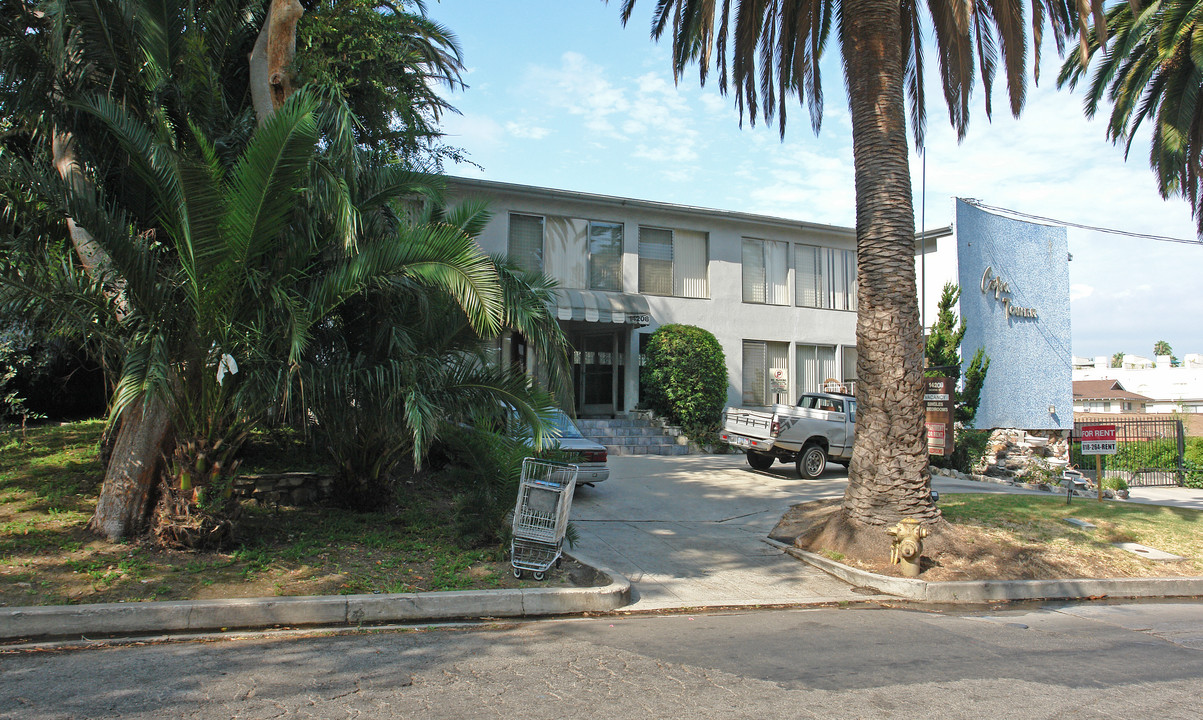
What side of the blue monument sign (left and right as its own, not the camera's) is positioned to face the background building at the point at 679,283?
right

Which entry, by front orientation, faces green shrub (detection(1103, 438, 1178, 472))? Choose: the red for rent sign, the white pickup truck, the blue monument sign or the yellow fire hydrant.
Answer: the white pickup truck

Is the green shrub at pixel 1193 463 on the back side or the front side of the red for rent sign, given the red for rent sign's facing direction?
on the back side

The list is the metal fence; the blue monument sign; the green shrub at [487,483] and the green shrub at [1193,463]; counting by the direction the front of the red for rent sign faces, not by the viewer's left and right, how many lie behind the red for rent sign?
3

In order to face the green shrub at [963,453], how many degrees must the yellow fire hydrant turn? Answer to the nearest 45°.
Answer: approximately 180°

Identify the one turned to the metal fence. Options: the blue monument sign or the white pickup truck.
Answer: the white pickup truck

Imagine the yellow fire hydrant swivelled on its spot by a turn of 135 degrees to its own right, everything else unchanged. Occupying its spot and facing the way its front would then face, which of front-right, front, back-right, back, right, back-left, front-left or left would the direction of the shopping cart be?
left

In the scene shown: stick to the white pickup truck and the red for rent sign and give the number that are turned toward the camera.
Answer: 1

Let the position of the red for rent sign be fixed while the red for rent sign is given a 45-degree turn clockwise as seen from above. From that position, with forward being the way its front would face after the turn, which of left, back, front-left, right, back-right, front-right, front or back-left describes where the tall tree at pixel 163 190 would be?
front

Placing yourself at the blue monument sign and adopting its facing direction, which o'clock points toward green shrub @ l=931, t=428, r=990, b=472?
The green shrub is roughly at 2 o'clock from the blue monument sign.

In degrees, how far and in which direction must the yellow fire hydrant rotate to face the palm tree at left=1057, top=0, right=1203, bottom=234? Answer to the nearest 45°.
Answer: approximately 135° to its left

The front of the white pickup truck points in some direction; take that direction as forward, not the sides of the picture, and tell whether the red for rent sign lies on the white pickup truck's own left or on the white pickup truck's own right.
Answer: on the white pickup truck's own right

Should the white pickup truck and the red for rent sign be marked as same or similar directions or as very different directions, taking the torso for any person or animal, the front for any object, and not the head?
very different directions

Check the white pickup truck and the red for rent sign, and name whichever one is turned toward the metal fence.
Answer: the white pickup truck

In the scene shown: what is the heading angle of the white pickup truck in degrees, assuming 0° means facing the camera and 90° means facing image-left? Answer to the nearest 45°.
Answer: approximately 225°

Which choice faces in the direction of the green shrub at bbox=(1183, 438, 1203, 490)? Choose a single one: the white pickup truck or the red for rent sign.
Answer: the white pickup truck
